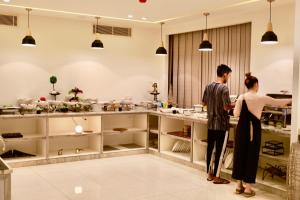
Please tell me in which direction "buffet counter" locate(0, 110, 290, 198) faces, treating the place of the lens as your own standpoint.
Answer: facing the viewer

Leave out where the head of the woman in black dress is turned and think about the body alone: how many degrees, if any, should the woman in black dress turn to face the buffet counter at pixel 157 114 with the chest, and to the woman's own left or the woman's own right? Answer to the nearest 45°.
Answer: approximately 90° to the woman's own left

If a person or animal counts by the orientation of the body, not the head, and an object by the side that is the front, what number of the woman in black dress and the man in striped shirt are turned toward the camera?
0

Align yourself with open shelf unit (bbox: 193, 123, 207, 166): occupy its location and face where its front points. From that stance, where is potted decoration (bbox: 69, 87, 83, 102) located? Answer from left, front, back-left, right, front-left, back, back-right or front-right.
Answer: front-right

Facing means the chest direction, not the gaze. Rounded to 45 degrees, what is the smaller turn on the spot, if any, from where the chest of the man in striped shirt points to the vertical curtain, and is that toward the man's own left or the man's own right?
approximately 45° to the man's own left

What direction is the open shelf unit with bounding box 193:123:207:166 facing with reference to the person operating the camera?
facing the viewer and to the left of the viewer

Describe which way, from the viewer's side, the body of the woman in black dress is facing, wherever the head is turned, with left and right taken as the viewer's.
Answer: facing away from the viewer and to the right of the viewer

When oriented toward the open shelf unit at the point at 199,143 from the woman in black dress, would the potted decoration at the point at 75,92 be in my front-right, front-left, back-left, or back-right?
front-left

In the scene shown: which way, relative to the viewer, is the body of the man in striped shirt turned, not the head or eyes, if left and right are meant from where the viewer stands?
facing away from the viewer and to the right of the viewer

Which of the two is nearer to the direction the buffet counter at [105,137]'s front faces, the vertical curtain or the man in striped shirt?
the man in striped shirt

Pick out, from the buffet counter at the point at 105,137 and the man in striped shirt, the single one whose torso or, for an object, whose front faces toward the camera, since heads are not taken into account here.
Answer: the buffet counter

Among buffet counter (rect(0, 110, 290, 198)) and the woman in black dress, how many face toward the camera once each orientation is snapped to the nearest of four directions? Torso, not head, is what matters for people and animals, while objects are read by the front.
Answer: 1

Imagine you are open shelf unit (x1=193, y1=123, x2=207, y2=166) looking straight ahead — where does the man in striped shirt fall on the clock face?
The man in striped shirt is roughly at 10 o'clock from the open shelf unit.

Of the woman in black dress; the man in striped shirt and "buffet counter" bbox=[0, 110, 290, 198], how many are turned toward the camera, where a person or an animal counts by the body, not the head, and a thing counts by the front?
1

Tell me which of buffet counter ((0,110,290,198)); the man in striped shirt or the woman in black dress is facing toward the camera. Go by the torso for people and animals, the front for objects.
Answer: the buffet counter

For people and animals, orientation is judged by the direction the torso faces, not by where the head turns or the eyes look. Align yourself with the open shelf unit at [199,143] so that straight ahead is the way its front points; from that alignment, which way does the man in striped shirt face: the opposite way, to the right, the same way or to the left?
the opposite way
